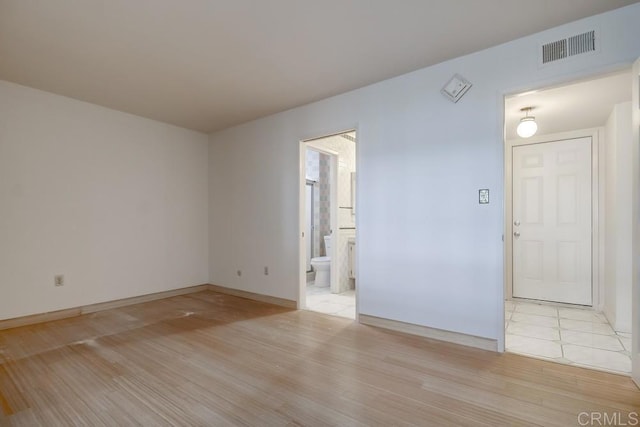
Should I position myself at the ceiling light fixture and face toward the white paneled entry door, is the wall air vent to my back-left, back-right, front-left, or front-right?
back-right

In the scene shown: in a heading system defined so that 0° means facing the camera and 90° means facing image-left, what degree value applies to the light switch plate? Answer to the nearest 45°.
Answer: approximately 0°

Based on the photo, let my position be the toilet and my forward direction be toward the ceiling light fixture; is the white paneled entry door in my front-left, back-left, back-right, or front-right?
front-left

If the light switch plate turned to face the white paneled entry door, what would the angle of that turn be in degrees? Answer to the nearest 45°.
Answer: approximately 180°

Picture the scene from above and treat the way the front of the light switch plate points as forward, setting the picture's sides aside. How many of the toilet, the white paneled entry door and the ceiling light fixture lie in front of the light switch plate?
0

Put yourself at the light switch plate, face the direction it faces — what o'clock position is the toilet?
The toilet is roughly at 4 o'clock from the light switch plate.

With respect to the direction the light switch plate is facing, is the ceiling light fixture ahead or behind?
behind
